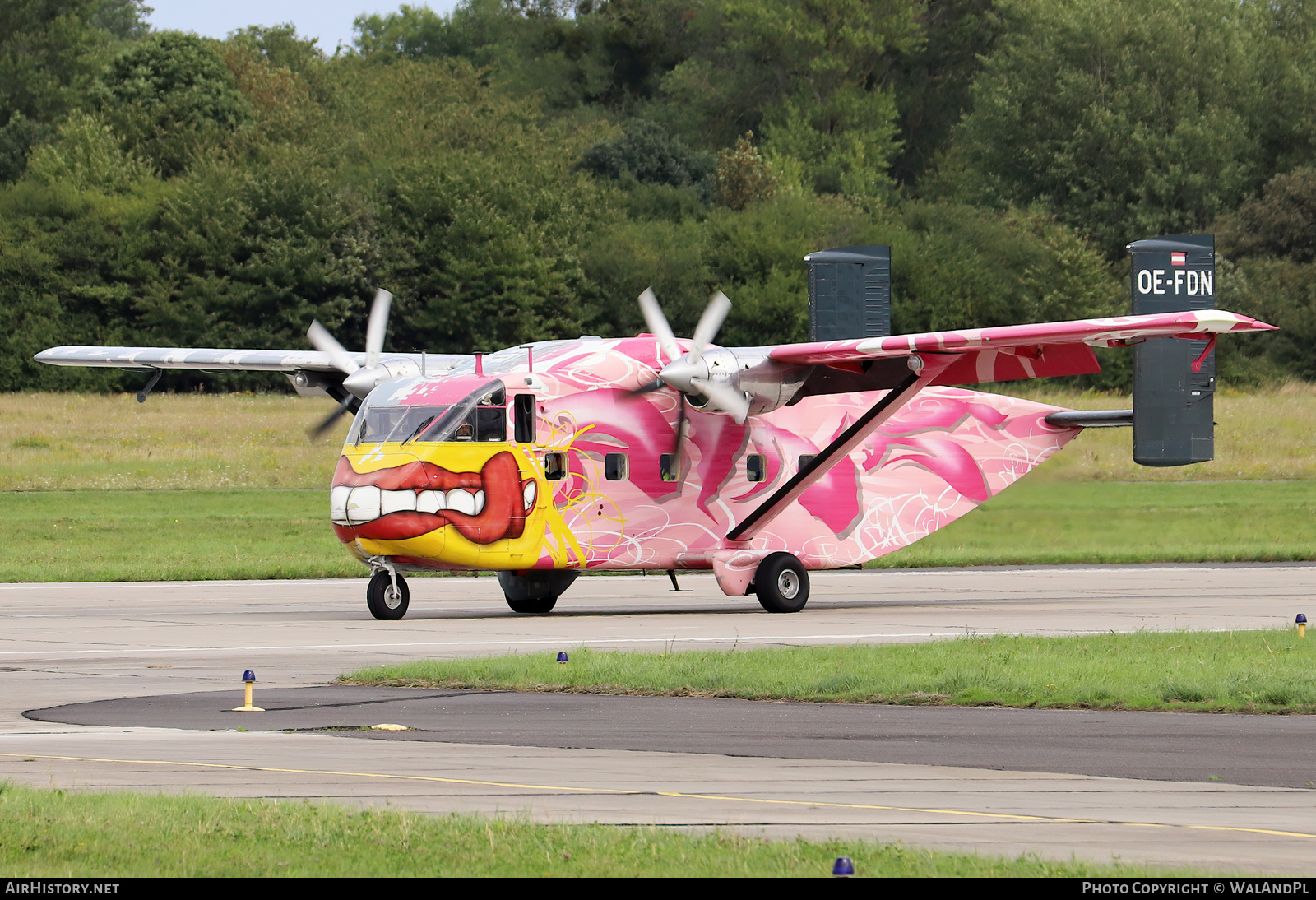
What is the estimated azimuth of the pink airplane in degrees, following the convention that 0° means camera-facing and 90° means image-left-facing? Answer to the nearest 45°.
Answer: approximately 45°
